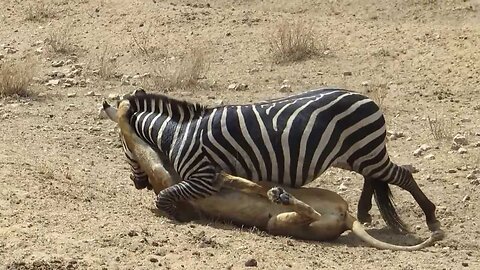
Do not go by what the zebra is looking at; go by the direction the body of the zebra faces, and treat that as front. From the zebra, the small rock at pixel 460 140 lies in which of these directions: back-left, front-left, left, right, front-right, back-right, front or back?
back-right

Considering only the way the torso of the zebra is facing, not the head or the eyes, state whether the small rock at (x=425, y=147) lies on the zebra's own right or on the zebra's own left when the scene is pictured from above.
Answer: on the zebra's own right

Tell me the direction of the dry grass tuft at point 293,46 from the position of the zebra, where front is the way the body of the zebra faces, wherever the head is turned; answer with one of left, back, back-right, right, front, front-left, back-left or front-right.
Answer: right

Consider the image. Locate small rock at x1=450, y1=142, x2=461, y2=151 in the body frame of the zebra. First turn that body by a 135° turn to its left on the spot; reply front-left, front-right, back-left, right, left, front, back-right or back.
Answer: left

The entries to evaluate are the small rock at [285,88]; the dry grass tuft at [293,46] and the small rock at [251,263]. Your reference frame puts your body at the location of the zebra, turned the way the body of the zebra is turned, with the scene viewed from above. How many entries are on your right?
2

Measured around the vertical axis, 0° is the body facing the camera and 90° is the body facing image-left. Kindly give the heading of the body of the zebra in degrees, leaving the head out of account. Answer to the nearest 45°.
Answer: approximately 90°

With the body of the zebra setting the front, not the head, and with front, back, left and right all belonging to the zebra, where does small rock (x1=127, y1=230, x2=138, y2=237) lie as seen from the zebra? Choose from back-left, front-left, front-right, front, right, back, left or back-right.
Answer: front-left

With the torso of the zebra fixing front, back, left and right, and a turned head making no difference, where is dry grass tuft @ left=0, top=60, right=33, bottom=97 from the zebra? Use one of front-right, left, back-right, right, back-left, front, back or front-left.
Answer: front-right

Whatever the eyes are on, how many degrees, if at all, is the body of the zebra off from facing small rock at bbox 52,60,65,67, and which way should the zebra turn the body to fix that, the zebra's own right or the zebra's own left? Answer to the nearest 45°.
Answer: approximately 45° to the zebra's own right

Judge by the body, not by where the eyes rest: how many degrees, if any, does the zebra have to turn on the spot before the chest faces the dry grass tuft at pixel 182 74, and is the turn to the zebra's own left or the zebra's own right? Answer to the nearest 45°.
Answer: approximately 90° to the zebra's own right
